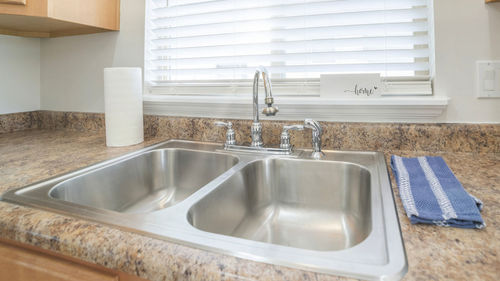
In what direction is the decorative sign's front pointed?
toward the camera

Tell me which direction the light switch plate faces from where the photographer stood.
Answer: facing the viewer
